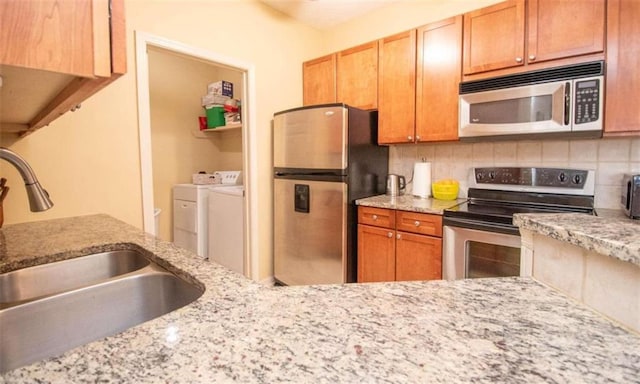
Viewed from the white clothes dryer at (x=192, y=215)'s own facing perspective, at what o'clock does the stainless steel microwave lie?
The stainless steel microwave is roughly at 9 o'clock from the white clothes dryer.

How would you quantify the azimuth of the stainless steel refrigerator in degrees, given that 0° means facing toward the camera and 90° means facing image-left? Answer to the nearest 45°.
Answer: approximately 45°

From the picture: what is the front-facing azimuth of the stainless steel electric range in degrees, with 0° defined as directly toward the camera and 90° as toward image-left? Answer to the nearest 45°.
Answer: approximately 45°

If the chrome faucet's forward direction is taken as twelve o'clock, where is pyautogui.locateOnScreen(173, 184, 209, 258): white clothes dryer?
The white clothes dryer is roughly at 10 o'clock from the chrome faucet.

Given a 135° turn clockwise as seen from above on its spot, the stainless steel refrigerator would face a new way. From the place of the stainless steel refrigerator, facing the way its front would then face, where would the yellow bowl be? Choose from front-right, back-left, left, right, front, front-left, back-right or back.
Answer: right

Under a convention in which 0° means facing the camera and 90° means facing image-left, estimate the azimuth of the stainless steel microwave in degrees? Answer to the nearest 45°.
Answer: approximately 45°

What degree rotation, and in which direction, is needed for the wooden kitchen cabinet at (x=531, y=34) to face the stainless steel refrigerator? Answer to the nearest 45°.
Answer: approximately 45° to its right

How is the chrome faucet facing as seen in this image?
to the viewer's right

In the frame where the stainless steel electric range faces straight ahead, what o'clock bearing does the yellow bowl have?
The yellow bowl is roughly at 3 o'clock from the stainless steel electric range.
